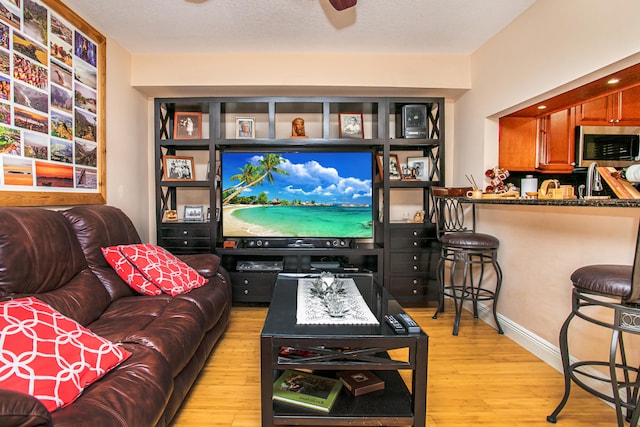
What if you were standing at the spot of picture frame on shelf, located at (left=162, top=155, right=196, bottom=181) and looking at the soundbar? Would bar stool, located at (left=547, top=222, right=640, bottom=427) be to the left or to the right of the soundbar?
right

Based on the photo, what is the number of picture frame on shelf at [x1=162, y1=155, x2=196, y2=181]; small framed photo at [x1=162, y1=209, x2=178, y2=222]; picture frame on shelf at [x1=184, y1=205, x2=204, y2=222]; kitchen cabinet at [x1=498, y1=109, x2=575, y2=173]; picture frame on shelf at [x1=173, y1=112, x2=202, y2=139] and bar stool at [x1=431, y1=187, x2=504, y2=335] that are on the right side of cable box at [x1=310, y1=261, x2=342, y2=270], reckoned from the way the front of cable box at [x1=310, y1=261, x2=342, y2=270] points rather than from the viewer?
4

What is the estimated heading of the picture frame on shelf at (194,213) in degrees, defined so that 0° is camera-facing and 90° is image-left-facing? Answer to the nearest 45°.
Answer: approximately 0°

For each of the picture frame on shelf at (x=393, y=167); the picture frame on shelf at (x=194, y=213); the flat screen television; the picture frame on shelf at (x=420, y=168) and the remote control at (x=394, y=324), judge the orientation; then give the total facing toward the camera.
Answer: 4

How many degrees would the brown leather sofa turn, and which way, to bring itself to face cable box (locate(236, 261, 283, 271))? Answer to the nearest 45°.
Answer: approximately 90° to its left

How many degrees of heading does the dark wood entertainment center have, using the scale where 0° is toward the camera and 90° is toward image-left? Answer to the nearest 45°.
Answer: approximately 0°

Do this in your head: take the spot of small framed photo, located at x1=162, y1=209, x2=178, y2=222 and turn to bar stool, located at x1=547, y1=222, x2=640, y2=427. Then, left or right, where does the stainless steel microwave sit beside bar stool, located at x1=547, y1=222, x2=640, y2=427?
left

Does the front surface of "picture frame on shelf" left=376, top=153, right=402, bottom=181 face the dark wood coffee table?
yes

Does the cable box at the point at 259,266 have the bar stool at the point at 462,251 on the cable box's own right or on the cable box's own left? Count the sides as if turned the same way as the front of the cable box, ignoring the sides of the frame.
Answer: on the cable box's own left
